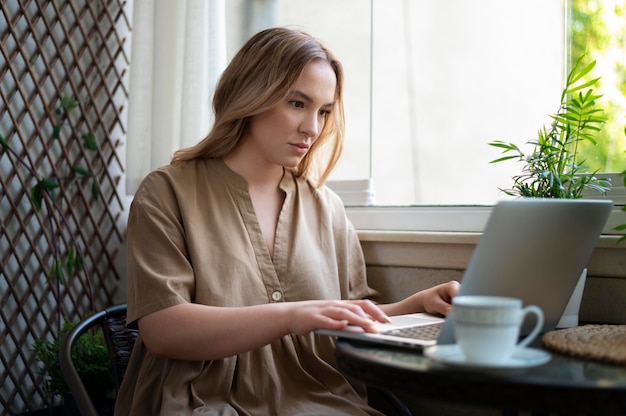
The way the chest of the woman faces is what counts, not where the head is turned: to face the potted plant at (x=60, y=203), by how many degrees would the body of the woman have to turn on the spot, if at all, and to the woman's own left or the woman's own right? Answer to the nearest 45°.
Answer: approximately 180°

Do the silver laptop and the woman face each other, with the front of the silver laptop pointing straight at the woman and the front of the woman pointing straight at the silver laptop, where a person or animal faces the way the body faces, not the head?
yes

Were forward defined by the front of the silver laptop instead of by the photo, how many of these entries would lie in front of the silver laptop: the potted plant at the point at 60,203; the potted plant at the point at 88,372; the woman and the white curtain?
4

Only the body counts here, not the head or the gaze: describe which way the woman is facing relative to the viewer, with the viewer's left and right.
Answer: facing the viewer and to the right of the viewer

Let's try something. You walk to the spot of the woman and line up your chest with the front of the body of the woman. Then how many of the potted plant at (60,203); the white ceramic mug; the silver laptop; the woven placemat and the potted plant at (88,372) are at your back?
2

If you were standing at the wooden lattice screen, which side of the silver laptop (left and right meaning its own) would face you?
front

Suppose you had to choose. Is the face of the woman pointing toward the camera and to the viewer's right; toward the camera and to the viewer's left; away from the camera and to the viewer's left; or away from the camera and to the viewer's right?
toward the camera and to the viewer's right

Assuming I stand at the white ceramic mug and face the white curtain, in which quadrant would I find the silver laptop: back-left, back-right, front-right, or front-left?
front-right

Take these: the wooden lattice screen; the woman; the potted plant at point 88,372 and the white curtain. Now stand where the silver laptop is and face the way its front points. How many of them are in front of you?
4

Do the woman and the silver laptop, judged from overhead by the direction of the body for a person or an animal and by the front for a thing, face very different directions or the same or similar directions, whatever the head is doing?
very different directions

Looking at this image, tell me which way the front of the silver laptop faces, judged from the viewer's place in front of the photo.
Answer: facing away from the viewer and to the left of the viewer

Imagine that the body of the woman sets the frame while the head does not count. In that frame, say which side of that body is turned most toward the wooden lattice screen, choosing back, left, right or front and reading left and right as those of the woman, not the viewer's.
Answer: back

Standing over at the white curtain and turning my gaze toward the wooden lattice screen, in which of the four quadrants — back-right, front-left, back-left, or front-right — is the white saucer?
back-left

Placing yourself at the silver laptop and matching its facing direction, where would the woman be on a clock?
The woman is roughly at 12 o'clock from the silver laptop.
